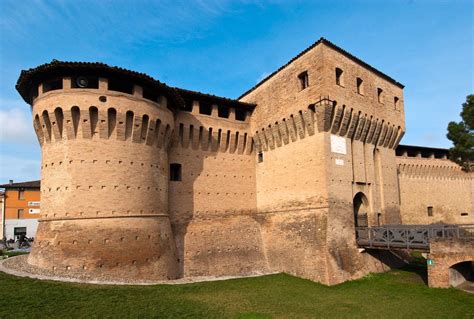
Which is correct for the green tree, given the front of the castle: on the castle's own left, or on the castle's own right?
on the castle's own left

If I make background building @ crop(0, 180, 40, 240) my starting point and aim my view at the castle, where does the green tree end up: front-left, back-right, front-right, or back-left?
front-left

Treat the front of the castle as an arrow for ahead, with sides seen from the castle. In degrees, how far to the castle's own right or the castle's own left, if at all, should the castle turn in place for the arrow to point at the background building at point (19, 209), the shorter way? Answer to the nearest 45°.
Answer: approximately 180°

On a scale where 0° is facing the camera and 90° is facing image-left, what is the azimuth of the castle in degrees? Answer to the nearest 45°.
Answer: approximately 315°

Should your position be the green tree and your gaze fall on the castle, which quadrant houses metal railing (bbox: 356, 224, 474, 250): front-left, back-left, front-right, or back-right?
front-left
